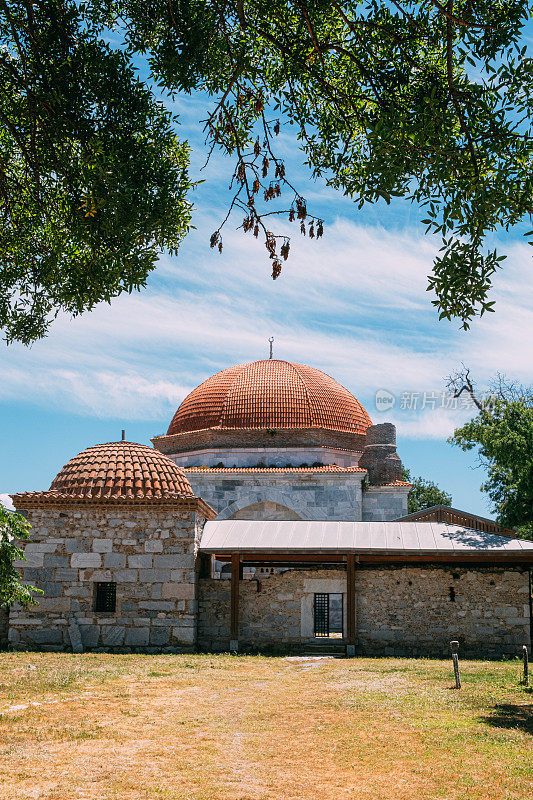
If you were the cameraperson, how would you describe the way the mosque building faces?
facing the viewer

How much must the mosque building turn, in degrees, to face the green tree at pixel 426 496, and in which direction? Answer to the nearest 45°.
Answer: approximately 180°

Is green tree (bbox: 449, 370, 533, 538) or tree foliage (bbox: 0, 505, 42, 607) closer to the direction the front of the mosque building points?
the tree foliage

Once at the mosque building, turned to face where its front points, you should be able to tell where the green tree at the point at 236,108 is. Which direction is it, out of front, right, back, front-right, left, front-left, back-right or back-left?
front

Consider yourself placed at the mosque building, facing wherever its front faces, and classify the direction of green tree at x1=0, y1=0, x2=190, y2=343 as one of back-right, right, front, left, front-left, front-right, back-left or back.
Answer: front

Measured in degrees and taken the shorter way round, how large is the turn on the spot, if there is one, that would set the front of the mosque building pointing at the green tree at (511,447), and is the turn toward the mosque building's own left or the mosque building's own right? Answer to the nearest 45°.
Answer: approximately 135° to the mosque building's own left

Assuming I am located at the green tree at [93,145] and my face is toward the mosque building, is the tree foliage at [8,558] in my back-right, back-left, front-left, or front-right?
front-left

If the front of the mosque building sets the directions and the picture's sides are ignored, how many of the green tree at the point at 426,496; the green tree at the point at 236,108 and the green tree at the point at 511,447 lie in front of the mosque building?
1
